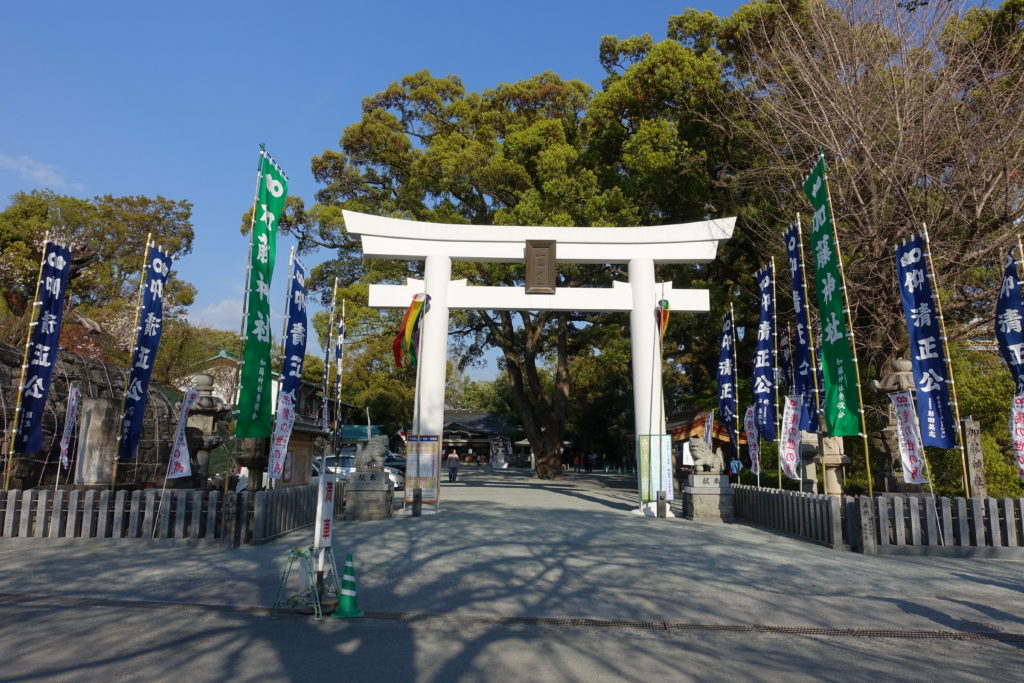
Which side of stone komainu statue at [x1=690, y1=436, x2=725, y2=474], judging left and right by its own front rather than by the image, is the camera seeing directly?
left

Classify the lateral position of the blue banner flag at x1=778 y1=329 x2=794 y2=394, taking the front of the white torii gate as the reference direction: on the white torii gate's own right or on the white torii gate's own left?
on the white torii gate's own left

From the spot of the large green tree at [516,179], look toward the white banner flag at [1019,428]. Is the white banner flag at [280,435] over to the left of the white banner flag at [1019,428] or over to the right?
right

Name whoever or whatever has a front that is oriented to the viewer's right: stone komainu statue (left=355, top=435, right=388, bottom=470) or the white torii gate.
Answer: the stone komainu statue

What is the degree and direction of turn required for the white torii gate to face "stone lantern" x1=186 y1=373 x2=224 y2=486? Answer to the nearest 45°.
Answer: approximately 45° to its right

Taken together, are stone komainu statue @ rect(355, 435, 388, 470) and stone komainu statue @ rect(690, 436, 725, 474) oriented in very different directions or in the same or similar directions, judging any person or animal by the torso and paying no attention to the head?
very different directions

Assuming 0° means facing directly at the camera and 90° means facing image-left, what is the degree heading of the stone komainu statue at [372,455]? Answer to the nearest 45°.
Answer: approximately 270°

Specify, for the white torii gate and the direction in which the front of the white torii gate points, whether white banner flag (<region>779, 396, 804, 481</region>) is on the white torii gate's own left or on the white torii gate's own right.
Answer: on the white torii gate's own left

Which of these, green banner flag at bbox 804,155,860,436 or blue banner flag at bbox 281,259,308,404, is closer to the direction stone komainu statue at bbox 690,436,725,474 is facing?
the blue banner flag

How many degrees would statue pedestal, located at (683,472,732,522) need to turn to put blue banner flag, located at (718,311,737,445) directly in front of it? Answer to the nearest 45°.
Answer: approximately 180°

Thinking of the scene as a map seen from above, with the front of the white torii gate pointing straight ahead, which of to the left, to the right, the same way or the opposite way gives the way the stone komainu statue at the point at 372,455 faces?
to the left

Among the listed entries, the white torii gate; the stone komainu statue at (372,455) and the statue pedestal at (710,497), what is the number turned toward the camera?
2
